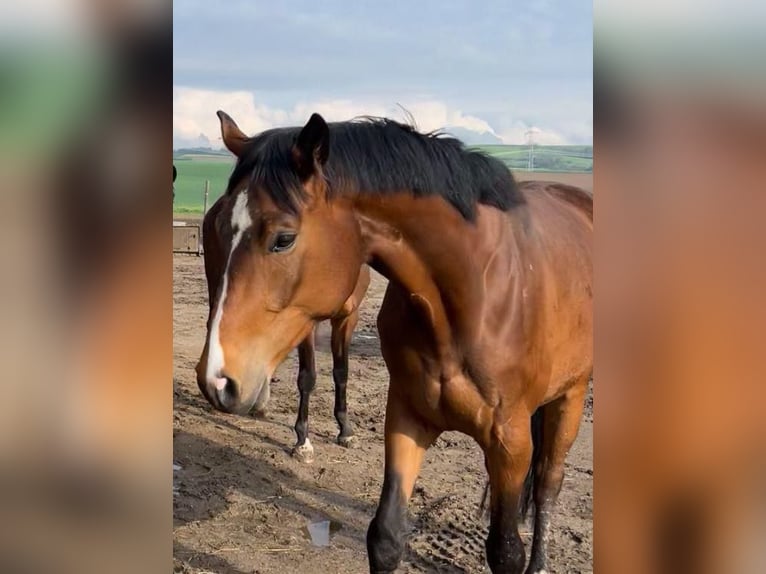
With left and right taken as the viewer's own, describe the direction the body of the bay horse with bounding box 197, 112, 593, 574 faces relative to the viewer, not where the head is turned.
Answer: facing the viewer and to the left of the viewer

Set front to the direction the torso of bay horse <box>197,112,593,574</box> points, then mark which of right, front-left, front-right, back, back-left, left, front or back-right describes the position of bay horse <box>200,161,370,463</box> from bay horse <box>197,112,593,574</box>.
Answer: back-right
